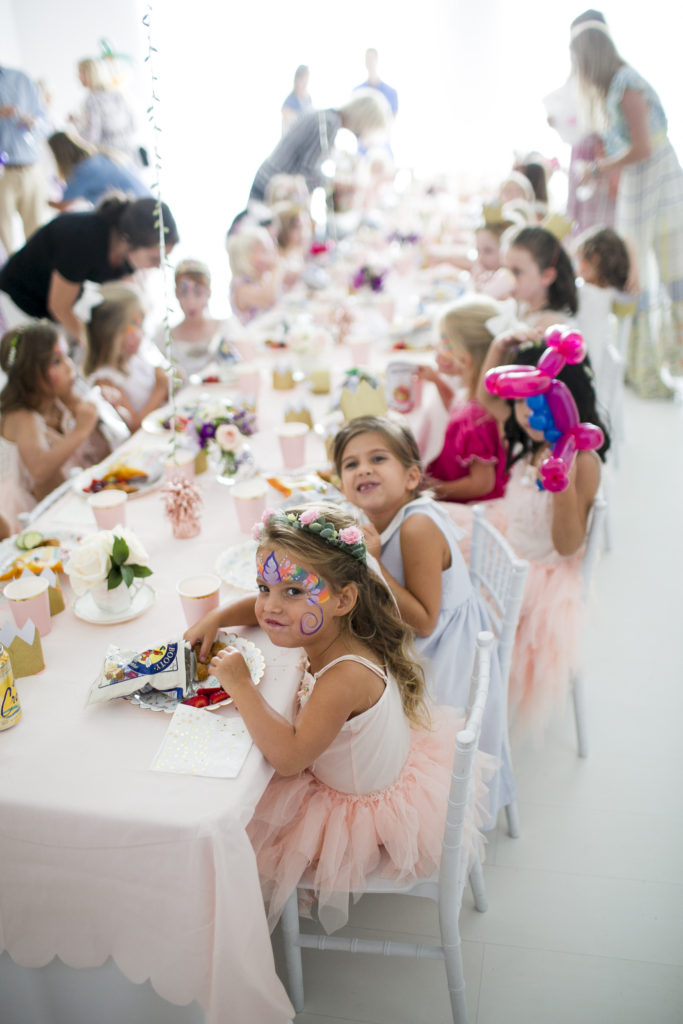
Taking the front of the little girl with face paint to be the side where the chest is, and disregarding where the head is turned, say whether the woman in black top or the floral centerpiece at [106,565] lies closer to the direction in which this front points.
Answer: the floral centerpiece

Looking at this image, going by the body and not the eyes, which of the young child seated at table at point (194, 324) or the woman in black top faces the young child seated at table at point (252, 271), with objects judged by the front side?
the woman in black top

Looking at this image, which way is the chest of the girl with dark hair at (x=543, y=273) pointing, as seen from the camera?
to the viewer's left

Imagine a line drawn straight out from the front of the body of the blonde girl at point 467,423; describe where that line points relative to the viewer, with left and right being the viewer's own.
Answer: facing to the left of the viewer

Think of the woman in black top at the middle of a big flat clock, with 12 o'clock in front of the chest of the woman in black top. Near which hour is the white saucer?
The white saucer is roughly at 3 o'clock from the woman in black top.

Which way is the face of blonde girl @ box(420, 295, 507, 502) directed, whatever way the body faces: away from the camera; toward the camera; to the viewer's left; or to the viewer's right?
to the viewer's left

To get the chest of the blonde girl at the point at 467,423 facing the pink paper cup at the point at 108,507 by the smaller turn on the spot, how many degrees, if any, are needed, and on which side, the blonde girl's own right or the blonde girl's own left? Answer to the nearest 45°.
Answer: approximately 45° to the blonde girl's own left

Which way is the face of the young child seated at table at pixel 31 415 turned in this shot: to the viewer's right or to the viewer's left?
to the viewer's right

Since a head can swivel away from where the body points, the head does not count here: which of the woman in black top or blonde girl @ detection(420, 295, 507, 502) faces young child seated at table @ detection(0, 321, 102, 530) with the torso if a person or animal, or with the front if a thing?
the blonde girl

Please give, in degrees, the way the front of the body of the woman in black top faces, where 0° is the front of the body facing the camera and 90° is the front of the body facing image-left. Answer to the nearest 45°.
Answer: approximately 270°

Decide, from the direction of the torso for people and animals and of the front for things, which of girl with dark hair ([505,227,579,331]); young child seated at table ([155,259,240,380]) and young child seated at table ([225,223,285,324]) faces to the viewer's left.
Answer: the girl with dark hair

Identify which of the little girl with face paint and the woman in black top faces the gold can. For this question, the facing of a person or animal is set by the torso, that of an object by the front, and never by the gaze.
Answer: the little girl with face paint

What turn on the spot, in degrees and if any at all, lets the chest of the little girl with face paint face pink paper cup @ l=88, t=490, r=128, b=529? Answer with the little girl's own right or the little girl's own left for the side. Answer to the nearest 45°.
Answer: approximately 45° to the little girl's own right
